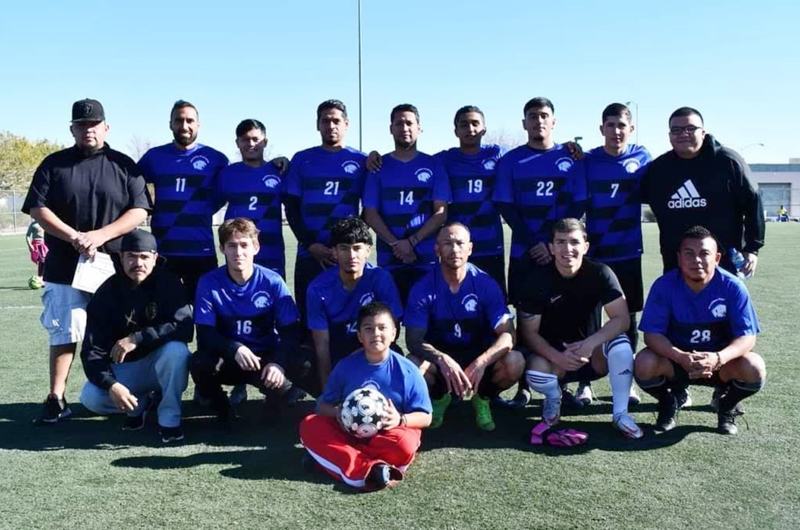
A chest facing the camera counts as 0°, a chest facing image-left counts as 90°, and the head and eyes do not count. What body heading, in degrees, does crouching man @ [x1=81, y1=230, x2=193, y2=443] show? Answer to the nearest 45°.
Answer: approximately 0°

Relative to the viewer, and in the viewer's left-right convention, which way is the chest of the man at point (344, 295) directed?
facing the viewer

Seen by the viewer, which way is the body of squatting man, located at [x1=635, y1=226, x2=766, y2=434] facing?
toward the camera

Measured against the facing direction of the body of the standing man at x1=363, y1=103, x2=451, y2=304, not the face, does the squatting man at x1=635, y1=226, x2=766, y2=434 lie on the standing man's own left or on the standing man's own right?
on the standing man's own left

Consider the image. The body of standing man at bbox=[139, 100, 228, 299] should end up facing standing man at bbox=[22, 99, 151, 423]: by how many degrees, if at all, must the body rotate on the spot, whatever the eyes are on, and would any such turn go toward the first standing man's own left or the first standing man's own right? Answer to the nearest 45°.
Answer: approximately 45° to the first standing man's own right

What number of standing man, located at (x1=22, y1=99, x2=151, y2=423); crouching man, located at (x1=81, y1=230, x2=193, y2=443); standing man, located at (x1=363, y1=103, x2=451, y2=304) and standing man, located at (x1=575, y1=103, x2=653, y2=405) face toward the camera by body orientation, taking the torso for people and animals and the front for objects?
4

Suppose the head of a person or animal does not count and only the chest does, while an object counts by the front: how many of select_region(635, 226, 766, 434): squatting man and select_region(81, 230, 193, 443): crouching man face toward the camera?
2

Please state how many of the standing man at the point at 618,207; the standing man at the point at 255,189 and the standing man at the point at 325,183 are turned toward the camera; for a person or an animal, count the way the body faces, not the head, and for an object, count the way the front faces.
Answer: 3

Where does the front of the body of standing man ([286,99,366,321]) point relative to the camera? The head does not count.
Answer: toward the camera

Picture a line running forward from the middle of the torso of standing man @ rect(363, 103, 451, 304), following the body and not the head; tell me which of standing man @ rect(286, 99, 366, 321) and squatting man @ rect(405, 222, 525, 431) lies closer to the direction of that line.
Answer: the squatting man

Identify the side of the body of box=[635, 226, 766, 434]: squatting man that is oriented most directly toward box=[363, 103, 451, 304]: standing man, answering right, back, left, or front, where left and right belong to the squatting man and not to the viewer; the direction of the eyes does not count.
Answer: right
